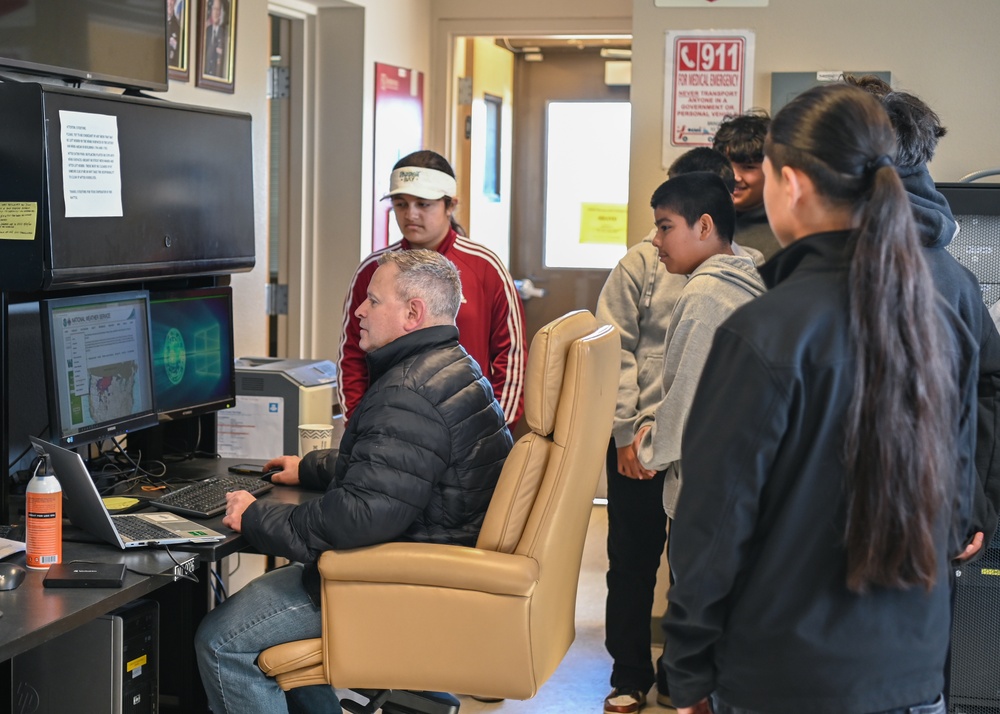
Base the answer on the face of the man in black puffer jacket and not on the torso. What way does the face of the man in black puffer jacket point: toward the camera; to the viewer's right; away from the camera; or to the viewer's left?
to the viewer's left

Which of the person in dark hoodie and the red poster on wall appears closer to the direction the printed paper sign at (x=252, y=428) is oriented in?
the person in dark hoodie

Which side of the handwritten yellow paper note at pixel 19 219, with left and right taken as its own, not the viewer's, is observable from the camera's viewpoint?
front

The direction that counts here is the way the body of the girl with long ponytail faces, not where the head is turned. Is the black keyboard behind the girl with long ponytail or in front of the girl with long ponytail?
in front

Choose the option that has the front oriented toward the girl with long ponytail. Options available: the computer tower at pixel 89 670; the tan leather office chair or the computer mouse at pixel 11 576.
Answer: the computer tower

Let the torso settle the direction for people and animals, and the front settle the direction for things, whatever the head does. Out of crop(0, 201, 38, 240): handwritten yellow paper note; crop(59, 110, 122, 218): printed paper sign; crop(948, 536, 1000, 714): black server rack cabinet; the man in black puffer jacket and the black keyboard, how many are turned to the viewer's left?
1

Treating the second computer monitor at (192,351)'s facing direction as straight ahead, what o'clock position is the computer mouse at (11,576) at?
The computer mouse is roughly at 2 o'clock from the second computer monitor.

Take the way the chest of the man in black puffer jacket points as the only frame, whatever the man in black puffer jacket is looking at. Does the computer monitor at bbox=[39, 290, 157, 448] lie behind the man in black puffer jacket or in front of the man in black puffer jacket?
in front

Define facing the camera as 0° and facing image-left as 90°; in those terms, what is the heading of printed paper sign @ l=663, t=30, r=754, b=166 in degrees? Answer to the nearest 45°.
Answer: approximately 0°

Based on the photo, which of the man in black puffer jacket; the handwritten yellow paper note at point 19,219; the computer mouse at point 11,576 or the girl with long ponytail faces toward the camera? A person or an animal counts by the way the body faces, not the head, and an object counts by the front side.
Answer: the handwritten yellow paper note

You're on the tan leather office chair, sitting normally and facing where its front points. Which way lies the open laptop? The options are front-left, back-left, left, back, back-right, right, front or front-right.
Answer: front

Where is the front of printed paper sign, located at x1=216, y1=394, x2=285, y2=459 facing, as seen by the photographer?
facing the viewer

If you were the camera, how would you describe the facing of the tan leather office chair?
facing to the left of the viewer

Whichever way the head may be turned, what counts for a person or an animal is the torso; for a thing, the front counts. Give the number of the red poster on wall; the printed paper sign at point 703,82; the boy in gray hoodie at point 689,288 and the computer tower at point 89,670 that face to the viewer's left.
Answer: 1

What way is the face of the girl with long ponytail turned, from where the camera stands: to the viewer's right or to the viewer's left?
to the viewer's left

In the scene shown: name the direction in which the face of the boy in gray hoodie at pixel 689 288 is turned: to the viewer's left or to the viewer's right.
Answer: to the viewer's left

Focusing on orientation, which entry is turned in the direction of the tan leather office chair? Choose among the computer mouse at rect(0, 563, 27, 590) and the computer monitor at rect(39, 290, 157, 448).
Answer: the computer monitor
